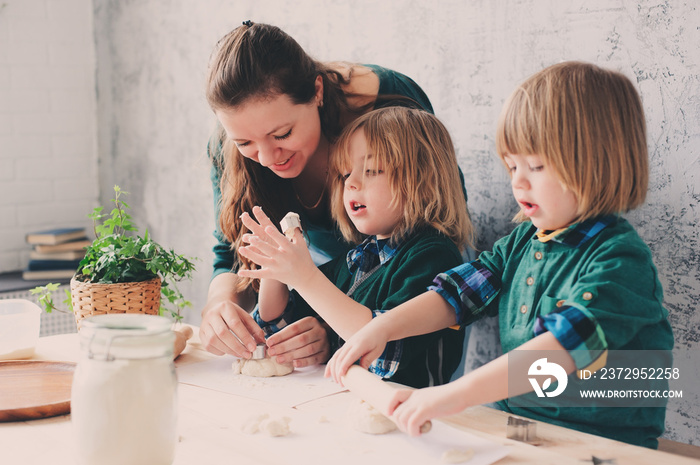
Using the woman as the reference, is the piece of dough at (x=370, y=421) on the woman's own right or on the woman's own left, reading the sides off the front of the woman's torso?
on the woman's own left

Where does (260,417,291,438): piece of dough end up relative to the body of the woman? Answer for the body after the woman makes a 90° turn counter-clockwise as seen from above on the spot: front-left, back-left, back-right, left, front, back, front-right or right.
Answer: front-right

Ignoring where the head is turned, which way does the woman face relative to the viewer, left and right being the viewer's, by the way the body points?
facing the viewer and to the left of the viewer

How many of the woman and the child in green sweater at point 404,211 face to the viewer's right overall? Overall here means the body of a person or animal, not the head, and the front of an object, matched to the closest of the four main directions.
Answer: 0

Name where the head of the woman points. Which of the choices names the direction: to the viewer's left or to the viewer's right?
to the viewer's left
